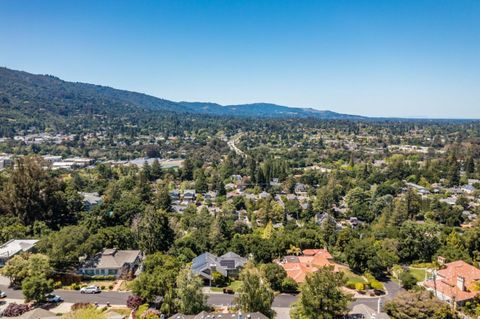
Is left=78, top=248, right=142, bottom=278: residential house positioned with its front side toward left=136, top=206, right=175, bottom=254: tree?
no

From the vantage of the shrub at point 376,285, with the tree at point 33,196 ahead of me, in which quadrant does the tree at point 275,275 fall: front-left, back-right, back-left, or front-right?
front-left

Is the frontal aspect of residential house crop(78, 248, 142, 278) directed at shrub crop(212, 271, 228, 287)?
no

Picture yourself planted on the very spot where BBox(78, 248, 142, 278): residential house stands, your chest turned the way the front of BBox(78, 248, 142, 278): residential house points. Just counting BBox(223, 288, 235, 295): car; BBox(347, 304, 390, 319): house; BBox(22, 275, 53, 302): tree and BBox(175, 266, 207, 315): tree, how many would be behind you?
0

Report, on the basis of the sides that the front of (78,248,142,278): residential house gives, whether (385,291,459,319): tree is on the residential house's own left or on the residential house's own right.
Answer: on the residential house's own left

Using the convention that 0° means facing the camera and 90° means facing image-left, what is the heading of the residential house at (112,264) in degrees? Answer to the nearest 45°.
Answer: approximately 0°

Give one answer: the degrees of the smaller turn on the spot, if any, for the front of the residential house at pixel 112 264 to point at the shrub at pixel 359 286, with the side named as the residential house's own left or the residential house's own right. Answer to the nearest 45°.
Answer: approximately 45° to the residential house's own left

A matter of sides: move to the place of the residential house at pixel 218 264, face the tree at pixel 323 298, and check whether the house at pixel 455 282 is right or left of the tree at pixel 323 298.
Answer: left

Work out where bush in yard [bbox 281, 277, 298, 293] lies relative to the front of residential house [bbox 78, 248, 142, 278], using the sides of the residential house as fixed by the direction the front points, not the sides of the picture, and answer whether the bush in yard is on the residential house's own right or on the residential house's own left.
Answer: on the residential house's own left

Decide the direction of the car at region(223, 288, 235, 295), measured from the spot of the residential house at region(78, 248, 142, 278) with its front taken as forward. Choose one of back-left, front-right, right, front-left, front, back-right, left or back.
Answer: front-left

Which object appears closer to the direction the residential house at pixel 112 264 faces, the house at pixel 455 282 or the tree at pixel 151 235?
the house

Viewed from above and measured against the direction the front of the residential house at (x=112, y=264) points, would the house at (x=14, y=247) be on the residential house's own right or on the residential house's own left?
on the residential house's own right

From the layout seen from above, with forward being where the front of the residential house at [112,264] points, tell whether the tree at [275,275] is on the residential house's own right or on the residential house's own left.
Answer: on the residential house's own left

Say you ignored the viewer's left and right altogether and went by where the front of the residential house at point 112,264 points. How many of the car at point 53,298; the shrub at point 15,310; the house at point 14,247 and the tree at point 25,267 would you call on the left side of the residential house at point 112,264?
0

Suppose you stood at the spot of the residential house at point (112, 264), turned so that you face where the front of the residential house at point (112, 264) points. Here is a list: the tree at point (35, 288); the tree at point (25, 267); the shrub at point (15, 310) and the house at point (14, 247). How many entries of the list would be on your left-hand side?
0

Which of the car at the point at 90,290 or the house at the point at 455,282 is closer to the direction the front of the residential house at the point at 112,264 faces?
the car

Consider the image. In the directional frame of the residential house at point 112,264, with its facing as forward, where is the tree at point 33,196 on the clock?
The tree is roughly at 5 o'clock from the residential house.

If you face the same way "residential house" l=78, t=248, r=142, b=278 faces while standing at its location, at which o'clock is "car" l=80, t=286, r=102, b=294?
The car is roughly at 1 o'clock from the residential house.

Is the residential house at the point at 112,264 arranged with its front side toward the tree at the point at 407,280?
no

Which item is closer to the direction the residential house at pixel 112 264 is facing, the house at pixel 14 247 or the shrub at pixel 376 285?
the shrub
